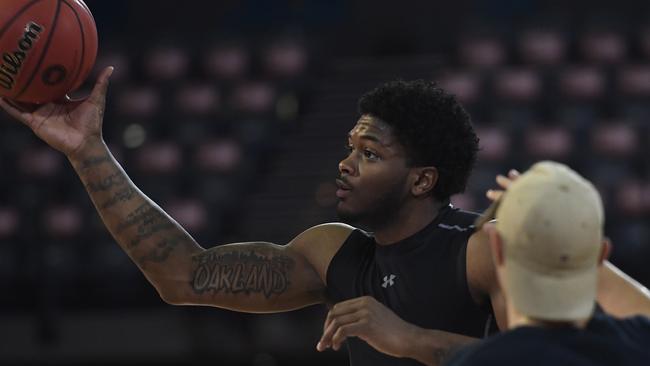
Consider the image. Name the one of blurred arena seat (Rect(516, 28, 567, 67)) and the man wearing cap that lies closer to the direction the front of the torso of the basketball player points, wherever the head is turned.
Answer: the man wearing cap

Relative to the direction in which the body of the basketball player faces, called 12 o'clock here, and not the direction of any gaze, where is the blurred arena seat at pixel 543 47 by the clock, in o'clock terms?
The blurred arena seat is roughly at 5 o'clock from the basketball player.

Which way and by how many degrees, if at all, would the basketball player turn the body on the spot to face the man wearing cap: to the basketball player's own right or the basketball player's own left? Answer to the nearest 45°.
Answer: approximately 45° to the basketball player's own left

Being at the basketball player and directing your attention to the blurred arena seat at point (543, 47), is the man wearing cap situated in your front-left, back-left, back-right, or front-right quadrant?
back-right

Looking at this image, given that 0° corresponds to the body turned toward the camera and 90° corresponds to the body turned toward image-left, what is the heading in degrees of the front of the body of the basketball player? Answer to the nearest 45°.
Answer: approximately 45°
